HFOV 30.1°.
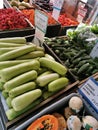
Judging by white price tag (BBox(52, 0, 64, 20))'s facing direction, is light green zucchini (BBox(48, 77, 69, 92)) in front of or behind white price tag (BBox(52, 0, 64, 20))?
in front

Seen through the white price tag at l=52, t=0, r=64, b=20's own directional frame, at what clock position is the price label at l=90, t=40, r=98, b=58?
The price label is roughly at 11 o'clock from the white price tag.

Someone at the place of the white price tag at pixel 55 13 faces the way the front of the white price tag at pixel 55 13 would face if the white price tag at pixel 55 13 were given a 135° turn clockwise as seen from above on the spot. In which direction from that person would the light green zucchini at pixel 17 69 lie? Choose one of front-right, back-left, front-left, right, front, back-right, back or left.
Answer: back-left

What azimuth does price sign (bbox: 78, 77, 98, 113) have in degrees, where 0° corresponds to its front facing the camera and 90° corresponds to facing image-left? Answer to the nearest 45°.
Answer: approximately 0°

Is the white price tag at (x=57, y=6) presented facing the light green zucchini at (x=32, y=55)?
yes

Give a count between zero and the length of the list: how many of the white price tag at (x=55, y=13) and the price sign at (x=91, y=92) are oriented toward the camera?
2

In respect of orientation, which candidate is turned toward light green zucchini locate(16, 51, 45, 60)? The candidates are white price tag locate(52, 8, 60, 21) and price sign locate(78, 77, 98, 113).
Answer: the white price tag

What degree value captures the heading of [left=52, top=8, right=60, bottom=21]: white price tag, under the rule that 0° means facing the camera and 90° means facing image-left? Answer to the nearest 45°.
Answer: approximately 0°

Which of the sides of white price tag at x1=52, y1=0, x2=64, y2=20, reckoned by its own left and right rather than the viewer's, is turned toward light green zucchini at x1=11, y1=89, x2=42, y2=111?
front
